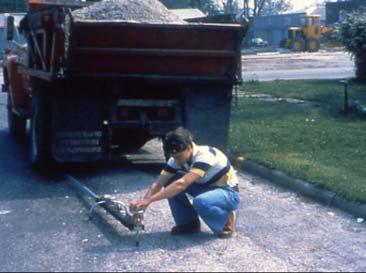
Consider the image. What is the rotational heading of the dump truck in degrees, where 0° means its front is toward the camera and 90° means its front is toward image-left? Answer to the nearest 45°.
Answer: approximately 135°

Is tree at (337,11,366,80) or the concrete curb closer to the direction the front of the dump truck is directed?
the tree

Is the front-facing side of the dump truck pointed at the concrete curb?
no

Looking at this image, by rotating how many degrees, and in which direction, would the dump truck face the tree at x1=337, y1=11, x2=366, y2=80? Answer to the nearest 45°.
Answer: approximately 90° to its right
